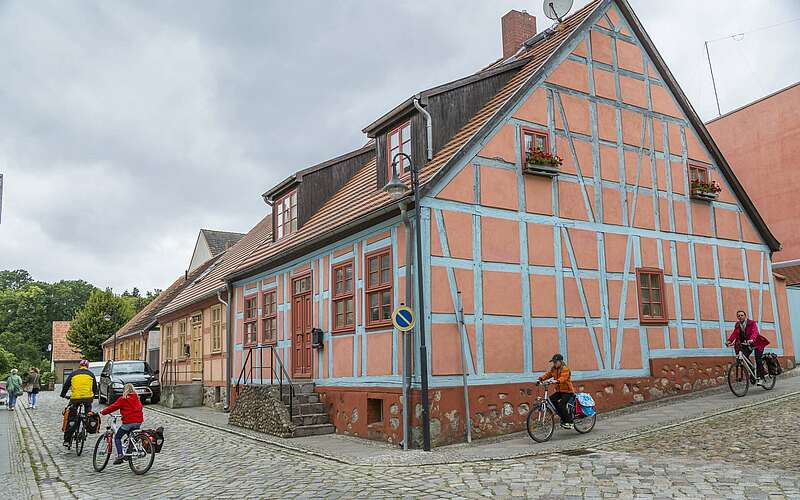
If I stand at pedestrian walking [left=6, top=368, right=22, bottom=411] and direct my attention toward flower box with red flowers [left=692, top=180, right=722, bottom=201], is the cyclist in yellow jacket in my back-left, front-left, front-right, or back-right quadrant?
front-right

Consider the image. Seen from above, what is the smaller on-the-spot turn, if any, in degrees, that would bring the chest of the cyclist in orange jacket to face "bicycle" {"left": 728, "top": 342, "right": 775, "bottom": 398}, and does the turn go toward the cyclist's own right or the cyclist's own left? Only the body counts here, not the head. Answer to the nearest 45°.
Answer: approximately 180°

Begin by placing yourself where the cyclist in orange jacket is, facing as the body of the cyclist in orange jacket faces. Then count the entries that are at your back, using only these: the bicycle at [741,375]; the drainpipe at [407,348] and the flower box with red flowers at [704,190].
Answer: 2

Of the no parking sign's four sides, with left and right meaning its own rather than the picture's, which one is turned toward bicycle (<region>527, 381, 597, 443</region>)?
left

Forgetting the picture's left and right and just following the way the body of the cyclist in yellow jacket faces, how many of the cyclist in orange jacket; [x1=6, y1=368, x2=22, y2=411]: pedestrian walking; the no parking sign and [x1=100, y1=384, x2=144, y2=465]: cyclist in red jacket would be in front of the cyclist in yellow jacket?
1

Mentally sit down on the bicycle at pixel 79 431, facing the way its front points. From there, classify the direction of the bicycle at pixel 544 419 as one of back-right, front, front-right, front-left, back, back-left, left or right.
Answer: back-right

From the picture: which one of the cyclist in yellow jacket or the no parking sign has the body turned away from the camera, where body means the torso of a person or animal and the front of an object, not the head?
the cyclist in yellow jacket

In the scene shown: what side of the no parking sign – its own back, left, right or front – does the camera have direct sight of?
front

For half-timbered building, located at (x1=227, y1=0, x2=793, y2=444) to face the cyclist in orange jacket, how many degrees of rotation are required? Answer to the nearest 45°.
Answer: approximately 45° to its left

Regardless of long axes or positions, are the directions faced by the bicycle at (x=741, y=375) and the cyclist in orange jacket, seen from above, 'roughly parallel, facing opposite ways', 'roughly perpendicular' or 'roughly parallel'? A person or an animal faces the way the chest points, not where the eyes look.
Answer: roughly parallel

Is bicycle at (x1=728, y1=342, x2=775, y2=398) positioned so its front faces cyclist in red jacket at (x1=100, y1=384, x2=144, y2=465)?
yes

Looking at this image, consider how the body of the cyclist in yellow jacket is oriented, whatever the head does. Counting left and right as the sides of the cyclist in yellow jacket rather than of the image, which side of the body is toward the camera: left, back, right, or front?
back

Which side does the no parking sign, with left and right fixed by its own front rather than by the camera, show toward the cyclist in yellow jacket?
right
